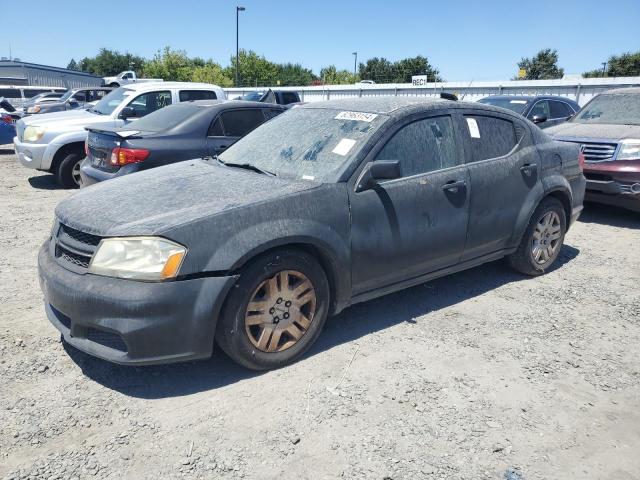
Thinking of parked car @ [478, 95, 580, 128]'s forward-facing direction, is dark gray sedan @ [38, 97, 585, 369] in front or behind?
in front

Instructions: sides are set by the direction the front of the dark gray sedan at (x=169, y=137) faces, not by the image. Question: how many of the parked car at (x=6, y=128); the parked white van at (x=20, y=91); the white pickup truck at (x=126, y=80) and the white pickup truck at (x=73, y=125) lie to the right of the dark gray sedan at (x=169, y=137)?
0

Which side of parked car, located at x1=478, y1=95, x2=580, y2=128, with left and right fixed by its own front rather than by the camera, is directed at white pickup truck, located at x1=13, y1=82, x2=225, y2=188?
front

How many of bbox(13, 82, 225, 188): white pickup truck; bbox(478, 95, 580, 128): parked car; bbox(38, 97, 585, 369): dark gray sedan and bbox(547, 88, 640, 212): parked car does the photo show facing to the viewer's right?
0

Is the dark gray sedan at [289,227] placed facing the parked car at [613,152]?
no

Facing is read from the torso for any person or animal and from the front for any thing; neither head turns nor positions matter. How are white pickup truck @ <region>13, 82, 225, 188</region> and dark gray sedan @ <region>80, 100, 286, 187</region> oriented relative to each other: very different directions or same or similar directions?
very different directions

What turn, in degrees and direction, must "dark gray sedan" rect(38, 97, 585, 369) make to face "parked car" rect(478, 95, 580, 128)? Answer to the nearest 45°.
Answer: approximately 180°

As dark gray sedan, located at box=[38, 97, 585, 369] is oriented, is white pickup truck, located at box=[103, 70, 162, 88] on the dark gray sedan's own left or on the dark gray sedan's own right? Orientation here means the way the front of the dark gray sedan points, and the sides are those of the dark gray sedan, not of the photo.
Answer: on the dark gray sedan's own right

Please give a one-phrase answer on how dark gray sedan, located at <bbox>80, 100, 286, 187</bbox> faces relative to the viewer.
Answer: facing away from the viewer and to the right of the viewer

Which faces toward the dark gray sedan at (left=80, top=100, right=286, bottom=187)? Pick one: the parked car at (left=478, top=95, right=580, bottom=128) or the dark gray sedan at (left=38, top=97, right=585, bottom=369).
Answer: the parked car

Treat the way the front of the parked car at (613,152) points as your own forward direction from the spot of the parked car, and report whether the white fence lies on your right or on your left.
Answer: on your right

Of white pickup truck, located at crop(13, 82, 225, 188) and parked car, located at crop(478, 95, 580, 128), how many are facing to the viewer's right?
0

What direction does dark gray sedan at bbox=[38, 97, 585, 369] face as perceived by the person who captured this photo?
facing the viewer and to the left of the viewer

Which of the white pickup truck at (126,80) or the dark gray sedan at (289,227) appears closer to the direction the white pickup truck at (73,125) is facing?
the dark gray sedan

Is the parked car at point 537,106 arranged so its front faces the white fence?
no

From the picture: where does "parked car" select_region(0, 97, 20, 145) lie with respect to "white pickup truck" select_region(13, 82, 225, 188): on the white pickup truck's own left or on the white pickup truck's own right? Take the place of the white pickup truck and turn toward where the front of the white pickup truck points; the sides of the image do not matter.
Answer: on the white pickup truck's own right
